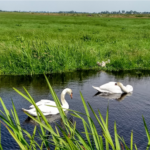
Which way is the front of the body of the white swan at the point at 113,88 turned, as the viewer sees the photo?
to the viewer's right
